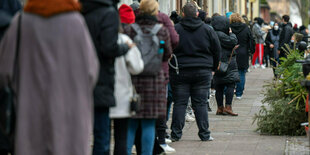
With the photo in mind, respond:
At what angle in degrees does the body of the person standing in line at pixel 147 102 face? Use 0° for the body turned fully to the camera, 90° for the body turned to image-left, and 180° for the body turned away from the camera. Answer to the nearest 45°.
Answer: approximately 180°

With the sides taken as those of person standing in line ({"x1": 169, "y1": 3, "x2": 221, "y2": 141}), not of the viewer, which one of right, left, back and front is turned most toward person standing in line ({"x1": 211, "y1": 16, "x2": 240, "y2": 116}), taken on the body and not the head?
front

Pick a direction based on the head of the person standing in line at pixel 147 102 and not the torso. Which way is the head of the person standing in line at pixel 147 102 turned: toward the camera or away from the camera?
away from the camera

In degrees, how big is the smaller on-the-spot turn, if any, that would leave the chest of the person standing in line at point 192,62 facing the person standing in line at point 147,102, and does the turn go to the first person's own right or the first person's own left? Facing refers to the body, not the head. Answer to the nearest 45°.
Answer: approximately 180°

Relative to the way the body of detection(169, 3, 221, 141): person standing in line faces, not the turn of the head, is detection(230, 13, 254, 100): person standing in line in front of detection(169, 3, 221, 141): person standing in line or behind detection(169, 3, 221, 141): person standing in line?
in front

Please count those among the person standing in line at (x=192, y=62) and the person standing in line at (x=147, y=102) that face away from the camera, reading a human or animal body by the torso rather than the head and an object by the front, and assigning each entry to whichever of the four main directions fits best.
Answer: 2

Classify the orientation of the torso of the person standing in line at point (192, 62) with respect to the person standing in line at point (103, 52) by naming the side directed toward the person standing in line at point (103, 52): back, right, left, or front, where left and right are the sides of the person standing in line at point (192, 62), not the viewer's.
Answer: back

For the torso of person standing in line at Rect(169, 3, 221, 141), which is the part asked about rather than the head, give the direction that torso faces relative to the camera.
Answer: away from the camera
